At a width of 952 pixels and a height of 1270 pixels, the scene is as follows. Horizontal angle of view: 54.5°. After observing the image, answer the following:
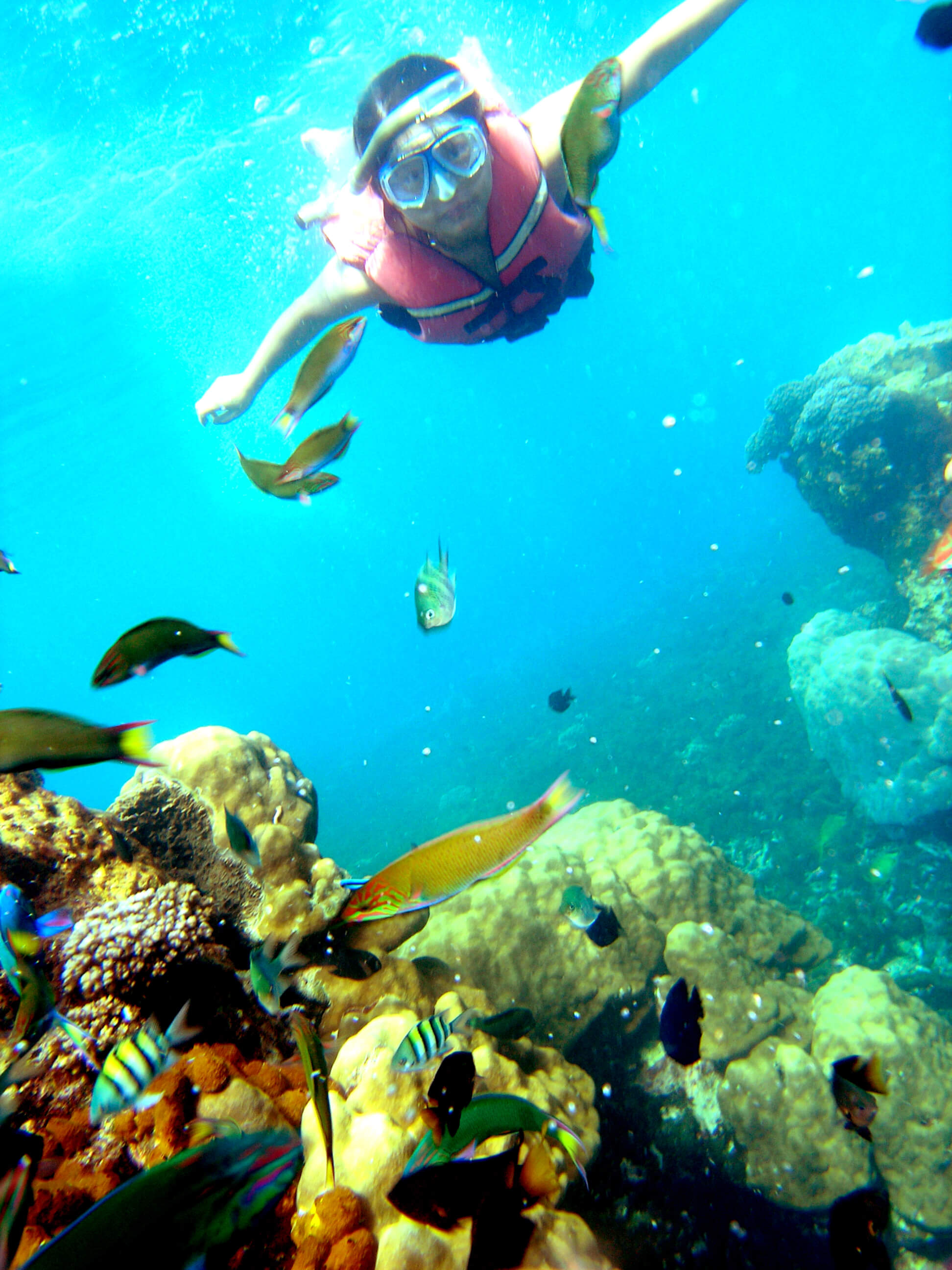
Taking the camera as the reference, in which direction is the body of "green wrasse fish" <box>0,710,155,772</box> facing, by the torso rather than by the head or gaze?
to the viewer's left

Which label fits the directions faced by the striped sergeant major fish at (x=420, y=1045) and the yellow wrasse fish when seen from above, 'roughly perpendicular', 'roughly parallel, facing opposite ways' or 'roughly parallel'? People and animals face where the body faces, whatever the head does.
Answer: roughly parallel

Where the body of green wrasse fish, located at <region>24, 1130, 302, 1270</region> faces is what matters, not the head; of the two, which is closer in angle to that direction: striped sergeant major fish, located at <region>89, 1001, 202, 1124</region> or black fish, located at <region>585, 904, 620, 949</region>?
the black fish

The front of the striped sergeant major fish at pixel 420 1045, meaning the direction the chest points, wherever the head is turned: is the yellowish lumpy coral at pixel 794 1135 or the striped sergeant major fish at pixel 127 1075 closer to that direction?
the striped sergeant major fish

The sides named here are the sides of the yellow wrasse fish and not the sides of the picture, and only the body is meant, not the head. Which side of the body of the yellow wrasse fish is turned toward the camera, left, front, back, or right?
left

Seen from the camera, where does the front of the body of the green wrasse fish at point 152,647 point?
to the viewer's left

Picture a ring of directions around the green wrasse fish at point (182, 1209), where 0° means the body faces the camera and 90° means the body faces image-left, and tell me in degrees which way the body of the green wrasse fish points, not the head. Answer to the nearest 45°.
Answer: approximately 270°

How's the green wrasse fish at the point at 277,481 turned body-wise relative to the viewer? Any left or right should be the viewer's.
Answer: facing to the right of the viewer
